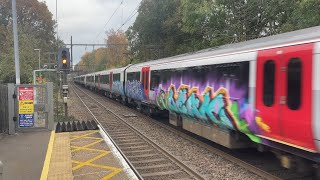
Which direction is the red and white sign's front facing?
toward the camera

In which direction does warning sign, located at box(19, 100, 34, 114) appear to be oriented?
toward the camera

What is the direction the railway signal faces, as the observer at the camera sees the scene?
facing the viewer

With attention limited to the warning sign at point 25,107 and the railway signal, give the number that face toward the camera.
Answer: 2

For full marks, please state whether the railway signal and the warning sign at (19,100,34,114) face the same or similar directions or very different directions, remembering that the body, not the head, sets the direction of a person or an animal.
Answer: same or similar directions

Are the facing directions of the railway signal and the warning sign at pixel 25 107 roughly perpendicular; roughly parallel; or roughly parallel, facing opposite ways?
roughly parallel

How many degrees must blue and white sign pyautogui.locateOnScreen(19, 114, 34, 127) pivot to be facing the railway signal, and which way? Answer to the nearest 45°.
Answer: approximately 180°

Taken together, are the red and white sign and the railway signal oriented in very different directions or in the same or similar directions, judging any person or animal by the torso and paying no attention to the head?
same or similar directions

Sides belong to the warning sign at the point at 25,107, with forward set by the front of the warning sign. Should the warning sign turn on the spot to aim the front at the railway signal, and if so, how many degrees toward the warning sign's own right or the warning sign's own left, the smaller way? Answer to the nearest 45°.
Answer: approximately 180°

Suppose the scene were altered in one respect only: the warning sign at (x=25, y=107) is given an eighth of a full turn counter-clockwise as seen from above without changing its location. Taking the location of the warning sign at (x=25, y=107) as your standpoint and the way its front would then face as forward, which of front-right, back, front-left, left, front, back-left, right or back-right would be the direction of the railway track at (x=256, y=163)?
front
